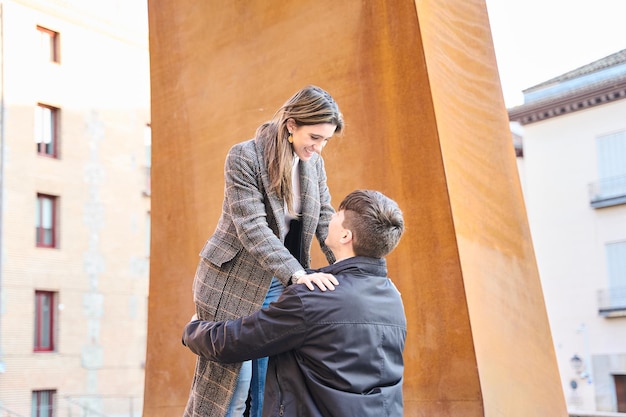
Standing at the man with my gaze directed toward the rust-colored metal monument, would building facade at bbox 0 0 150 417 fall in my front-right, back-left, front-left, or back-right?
front-left

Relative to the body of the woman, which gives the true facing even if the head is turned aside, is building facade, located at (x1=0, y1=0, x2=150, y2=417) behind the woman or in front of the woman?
behind

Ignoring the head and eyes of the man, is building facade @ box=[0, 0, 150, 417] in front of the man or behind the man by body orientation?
in front

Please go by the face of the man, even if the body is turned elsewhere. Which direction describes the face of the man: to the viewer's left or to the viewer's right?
to the viewer's left

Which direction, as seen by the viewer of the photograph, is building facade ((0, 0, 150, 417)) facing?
facing the viewer and to the right of the viewer

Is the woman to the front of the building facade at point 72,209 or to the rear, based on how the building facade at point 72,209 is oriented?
to the front

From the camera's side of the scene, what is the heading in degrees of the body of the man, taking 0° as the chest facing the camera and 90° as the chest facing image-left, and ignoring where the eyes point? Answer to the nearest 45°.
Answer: approximately 135°

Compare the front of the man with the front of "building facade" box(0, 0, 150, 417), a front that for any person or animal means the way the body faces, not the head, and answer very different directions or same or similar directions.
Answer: very different directions

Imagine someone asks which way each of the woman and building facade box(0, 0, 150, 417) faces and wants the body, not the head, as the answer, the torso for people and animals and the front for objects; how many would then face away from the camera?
0
